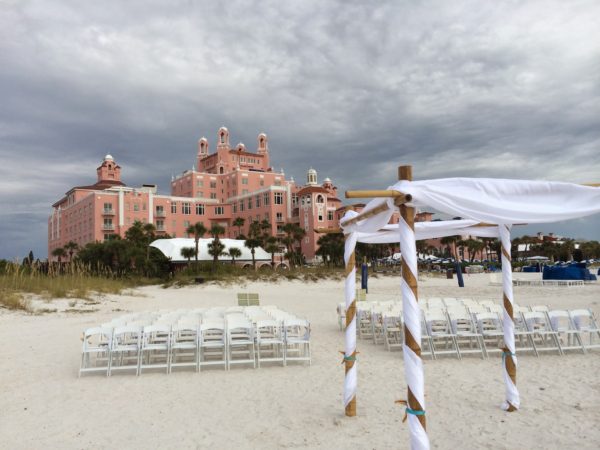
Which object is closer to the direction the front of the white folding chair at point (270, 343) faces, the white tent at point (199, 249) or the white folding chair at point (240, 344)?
the white folding chair

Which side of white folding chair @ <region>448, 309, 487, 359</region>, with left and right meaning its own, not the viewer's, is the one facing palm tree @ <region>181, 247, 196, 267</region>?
back

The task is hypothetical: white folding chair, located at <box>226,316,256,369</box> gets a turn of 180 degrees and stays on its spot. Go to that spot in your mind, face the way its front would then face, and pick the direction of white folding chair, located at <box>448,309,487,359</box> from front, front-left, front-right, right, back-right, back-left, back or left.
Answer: right

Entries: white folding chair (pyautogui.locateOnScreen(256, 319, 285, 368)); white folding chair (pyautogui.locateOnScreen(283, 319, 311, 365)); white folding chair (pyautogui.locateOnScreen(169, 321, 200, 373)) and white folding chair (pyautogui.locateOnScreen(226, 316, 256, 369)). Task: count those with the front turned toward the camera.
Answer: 4

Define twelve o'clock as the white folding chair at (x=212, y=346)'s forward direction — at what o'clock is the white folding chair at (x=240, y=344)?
the white folding chair at (x=240, y=344) is roughly at 10 o'clock from the white folding chair at (x=212, y=346).

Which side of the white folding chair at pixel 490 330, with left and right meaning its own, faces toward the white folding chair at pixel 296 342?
right

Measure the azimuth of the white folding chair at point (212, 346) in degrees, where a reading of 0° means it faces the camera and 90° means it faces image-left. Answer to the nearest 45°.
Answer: approximately 0°

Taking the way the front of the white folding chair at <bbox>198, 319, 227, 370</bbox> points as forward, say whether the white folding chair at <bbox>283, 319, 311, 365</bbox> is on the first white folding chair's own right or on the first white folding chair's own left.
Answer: on the first white folding chair's own left

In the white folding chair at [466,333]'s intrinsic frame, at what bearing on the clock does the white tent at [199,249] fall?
The white tent is roughly at 6 o'clock from the white folding chair.

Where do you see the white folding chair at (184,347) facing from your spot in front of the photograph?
facing the viewer

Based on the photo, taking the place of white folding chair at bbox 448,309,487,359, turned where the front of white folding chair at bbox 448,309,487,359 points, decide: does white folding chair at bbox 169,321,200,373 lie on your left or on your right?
on your right

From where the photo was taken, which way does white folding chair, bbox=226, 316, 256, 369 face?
toward the camera

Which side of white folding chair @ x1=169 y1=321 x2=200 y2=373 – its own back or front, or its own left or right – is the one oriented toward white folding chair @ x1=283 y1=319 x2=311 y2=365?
left

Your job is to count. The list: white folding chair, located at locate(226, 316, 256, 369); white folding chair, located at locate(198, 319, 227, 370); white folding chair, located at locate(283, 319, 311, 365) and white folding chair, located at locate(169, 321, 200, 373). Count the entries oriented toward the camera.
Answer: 4

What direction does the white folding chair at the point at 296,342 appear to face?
toward the camera

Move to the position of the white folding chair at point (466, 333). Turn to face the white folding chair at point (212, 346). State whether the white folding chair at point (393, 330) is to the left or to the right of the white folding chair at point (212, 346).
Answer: right

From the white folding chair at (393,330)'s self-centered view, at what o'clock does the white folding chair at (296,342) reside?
the white folding chair at (296,342) is roughly at 3 o'clock from the white folding chair at (393,330).

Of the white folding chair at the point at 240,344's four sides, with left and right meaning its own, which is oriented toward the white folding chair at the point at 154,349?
right
